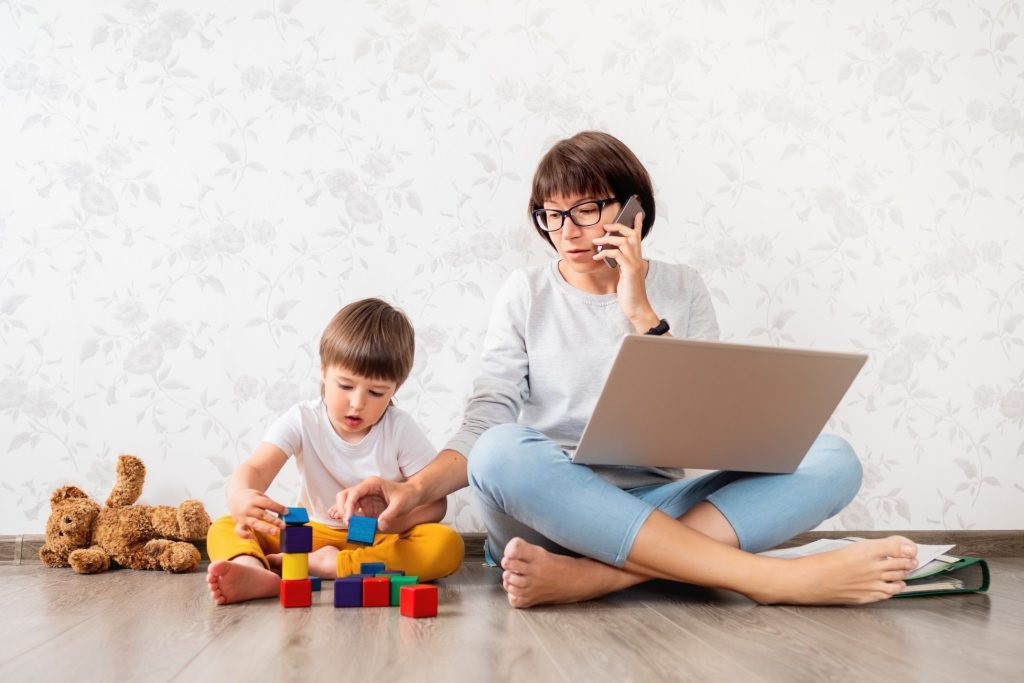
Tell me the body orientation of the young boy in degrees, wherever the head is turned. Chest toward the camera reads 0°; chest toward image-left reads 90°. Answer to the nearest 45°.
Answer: approximately 0°

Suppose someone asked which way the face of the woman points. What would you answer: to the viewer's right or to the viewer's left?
to the viewer's left

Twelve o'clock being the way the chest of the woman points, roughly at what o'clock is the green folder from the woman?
The green folder is roughly at 9 o'clock from the woman.

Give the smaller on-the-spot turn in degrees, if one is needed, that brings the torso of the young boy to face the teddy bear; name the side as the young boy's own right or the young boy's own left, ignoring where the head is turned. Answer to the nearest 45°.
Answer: approximately 90° to the young boy's own right

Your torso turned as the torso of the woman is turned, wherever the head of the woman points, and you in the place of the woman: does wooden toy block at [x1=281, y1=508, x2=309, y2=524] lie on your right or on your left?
on your right

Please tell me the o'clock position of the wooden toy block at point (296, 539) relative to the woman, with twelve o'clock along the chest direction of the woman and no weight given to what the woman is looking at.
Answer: The wooden toy block is roughly at 2 o'clock from the woman.

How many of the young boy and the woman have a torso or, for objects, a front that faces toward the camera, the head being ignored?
2
